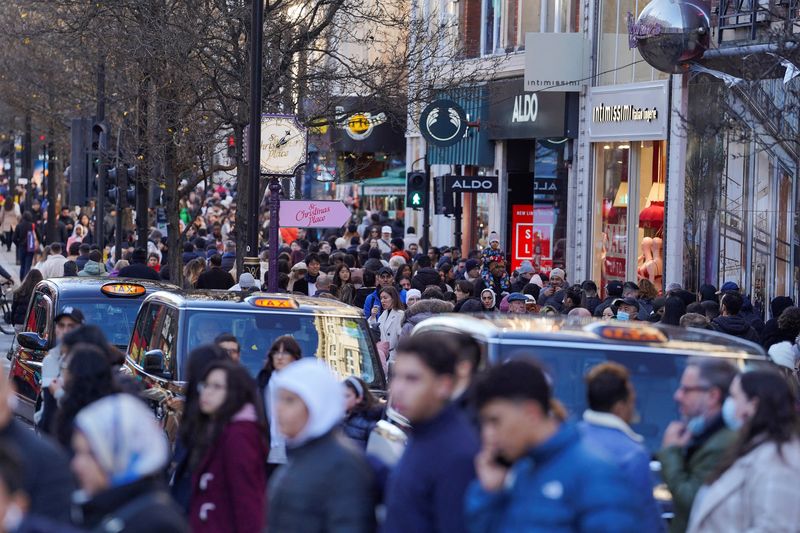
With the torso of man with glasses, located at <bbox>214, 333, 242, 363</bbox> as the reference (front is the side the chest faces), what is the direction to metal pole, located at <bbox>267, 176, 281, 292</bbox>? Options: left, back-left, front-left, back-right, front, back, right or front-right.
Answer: back

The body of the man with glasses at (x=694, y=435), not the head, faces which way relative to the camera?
to the viewer's left

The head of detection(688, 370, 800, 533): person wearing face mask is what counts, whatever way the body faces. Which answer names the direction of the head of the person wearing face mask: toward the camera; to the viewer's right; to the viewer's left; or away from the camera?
to the viewer's left

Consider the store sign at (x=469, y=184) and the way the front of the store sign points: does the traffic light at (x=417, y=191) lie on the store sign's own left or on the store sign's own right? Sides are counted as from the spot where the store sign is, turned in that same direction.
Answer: on the store sign's own right

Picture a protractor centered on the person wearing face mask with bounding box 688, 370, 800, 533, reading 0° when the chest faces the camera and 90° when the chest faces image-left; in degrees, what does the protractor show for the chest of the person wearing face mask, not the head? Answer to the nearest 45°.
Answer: approximately 90°

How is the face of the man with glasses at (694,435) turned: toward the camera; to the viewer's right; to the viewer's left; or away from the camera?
to the viewer's left

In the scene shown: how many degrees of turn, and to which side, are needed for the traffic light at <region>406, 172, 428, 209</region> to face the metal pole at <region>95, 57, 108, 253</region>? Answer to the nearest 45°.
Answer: approximately 90° to its right

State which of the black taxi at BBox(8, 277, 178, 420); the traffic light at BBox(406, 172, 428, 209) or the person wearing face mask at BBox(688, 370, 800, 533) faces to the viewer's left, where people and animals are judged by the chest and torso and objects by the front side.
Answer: the person wearing face mask

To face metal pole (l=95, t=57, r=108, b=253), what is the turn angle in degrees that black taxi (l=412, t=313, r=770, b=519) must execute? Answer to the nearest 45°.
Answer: approximately 135° to its right

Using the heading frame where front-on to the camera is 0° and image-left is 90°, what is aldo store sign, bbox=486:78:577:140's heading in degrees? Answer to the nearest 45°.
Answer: approximately 45°
